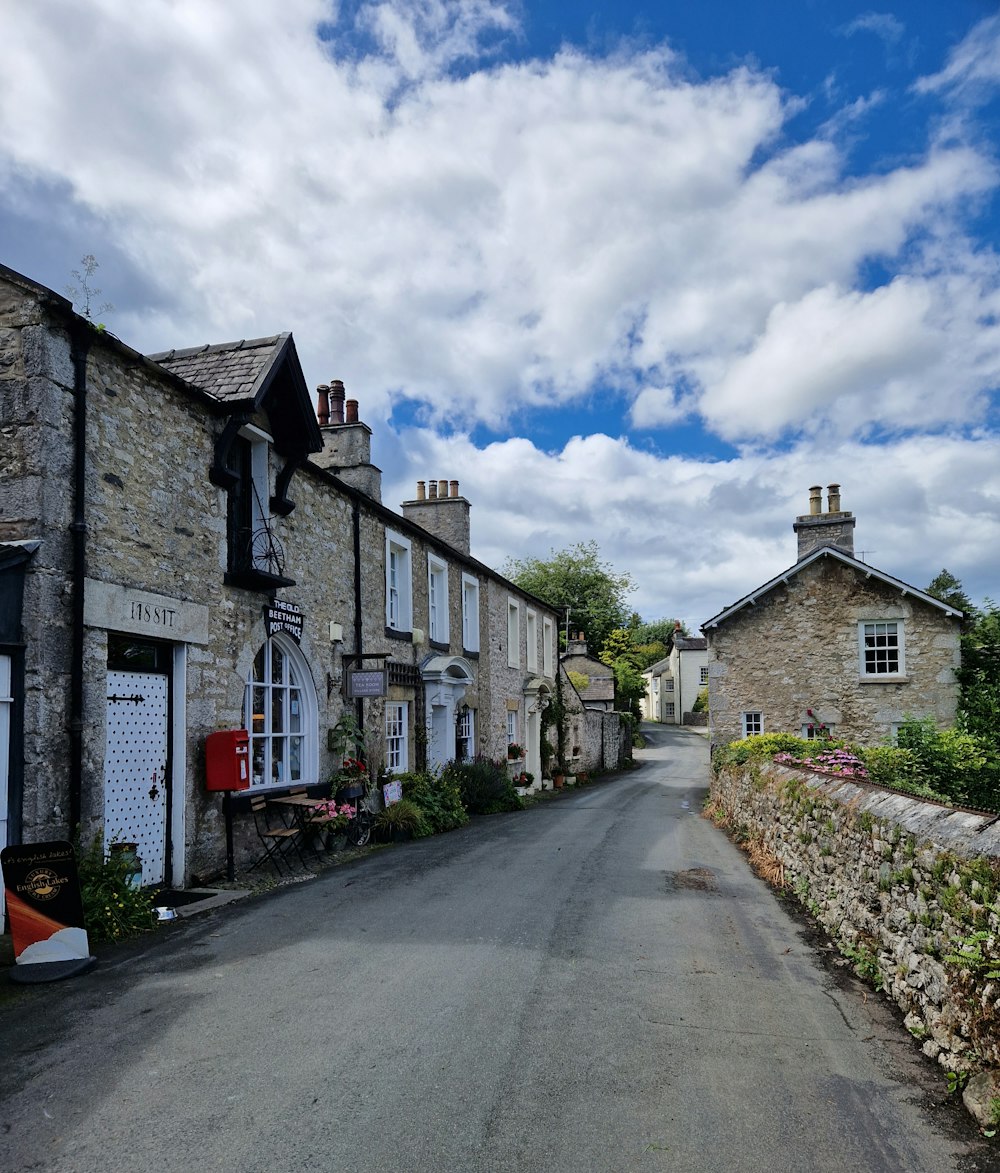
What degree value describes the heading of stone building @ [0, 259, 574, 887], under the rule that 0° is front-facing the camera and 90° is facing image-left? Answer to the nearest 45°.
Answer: approximately 315°

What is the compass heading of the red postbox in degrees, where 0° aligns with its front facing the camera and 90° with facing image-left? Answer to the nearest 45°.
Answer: approximately 315°

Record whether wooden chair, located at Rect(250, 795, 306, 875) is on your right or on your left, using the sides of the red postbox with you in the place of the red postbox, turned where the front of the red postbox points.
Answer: on your left

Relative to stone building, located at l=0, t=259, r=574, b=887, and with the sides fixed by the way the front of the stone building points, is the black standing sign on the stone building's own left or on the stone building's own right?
on the stone building's own right

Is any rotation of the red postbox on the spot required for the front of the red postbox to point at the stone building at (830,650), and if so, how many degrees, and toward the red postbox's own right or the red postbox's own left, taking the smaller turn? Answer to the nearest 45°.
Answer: approximately 90° to the red postbox's own left

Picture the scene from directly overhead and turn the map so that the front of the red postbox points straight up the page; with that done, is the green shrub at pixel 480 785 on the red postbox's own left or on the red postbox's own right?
on the red postbox's own left
